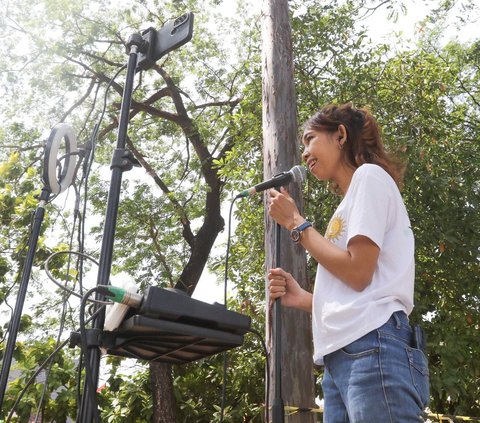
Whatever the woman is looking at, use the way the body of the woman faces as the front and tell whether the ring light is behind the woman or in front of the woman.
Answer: in front

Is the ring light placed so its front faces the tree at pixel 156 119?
no

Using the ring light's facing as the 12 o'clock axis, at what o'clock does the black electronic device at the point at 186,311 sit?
The black electronic device is roughly at 1 o'clock from the ring light.

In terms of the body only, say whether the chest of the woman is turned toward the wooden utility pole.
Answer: no

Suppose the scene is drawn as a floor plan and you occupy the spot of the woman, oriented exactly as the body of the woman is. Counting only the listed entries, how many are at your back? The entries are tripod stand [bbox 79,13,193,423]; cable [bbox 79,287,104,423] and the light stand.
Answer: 0

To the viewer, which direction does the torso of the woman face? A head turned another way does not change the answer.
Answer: to the viewer's left

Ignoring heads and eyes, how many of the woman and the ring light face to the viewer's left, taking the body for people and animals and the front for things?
1

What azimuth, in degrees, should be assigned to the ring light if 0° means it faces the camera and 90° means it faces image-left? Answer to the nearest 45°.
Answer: approximately 315°

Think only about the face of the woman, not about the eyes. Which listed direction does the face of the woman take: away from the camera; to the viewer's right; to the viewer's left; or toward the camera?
to the viewer's left

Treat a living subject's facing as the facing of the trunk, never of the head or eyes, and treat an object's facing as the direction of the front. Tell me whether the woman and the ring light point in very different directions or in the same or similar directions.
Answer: very different directions

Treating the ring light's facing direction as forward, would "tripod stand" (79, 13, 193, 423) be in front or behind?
in front

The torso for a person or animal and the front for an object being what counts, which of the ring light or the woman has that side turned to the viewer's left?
the woman

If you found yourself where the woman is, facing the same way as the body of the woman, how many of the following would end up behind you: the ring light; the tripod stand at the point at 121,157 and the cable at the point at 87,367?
0
